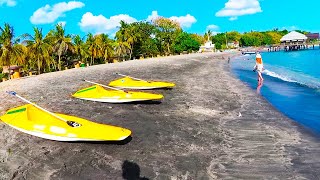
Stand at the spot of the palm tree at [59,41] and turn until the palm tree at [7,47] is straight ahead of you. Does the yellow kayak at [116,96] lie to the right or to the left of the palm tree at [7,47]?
left

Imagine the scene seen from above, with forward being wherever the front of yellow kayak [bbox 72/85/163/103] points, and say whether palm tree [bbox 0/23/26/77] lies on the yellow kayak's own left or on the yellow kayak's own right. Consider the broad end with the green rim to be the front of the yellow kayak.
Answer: on the yellow kayak's own right

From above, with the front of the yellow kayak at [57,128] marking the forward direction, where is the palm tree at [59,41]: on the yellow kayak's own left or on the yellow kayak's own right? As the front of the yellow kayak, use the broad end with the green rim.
on the yellow kayak's own right

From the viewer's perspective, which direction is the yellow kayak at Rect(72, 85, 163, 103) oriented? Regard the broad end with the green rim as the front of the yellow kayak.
to the viewer's left

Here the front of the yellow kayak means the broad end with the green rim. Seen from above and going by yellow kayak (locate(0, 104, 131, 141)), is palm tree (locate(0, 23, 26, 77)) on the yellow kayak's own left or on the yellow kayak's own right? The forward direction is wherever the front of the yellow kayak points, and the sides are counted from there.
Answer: on the yellow kayak's own right

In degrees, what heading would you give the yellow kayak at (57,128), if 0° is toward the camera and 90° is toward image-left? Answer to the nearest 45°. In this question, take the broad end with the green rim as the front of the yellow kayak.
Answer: approximately 90°
